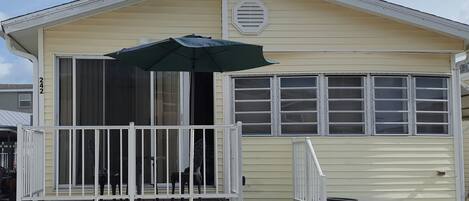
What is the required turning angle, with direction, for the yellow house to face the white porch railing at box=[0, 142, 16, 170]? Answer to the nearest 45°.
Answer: approximately 135° to its right

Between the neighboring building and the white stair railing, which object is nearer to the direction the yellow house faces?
the white stair railing

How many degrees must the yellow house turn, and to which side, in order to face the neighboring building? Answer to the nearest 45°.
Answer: approximately 135° to its right

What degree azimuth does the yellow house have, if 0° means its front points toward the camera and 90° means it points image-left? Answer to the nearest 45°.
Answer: approximately 0°

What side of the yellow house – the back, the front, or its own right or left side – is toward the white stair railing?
front
